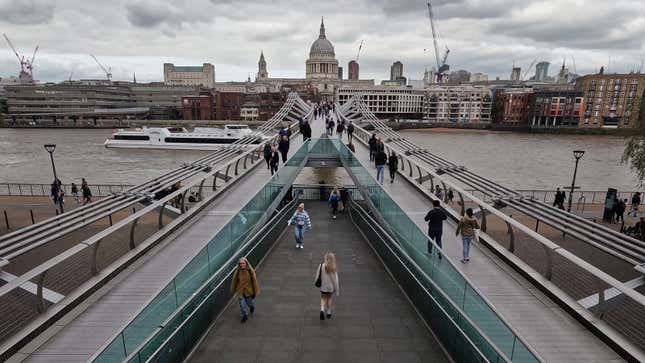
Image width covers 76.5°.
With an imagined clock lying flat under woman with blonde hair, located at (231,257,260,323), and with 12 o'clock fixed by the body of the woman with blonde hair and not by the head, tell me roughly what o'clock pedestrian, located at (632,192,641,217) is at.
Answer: The pedestrian is roughly at 8 o'clock from the woman with blonde hair.

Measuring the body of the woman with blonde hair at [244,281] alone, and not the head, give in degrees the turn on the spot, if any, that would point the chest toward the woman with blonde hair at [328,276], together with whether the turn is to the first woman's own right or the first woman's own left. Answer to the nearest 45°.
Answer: approximately 90° to the first woman's own left
